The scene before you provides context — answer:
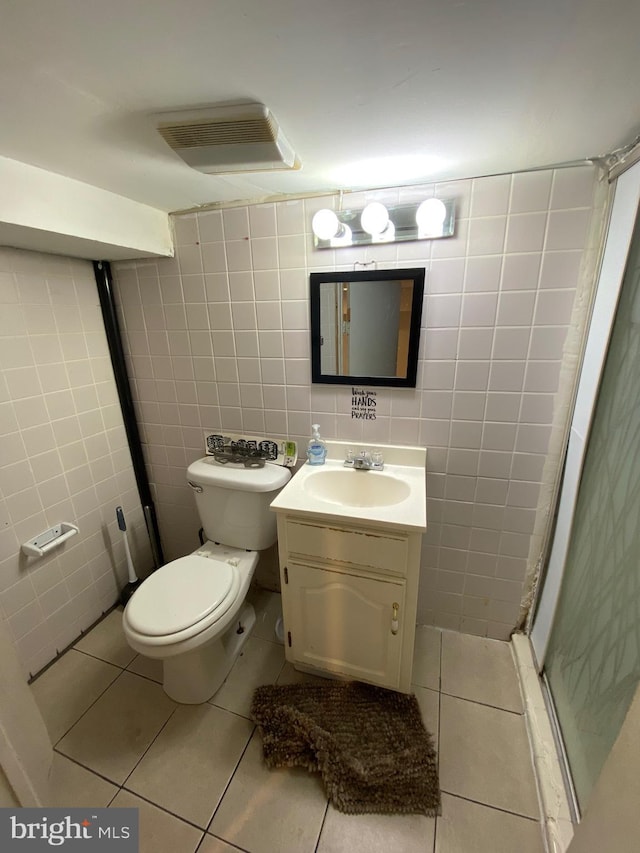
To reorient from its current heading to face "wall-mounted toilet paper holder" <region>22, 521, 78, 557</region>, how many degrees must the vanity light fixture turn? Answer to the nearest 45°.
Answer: approximately 90° to its right

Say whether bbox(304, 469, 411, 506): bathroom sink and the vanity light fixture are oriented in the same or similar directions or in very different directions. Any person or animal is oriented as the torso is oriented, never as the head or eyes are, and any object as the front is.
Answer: same or similar directions

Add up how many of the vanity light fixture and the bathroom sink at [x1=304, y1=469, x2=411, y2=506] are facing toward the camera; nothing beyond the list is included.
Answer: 2

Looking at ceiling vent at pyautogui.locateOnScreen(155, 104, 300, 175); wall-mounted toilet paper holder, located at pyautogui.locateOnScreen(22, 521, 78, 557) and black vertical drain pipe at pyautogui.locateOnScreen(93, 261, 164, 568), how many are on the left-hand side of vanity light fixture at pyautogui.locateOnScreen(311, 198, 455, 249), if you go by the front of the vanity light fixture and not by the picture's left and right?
0

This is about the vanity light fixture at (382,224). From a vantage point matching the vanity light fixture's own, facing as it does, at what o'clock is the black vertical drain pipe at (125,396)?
The black vertical drain pipe is roughly at 3 o'clock from the vanity light fixture.

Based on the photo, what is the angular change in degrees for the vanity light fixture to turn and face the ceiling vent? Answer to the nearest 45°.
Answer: approximately 45° to its right

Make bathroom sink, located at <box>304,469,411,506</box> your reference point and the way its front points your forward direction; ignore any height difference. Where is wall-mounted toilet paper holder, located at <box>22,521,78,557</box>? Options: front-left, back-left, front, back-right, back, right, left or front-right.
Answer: right

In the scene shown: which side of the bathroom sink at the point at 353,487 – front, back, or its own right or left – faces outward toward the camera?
front
